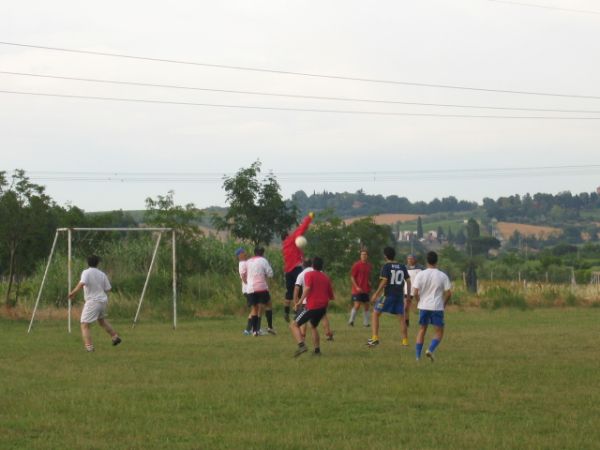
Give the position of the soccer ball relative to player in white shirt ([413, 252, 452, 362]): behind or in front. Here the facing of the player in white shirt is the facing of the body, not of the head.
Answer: in front

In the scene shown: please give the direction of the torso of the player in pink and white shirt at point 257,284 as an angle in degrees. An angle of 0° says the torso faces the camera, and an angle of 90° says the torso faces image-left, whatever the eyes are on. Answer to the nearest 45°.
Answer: approximately 180°

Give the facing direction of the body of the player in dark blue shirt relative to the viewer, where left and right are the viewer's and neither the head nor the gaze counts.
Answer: facing away from the viewer and to the left of the viewer

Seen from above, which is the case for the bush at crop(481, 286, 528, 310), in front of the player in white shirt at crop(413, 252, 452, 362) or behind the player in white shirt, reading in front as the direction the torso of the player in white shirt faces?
in front

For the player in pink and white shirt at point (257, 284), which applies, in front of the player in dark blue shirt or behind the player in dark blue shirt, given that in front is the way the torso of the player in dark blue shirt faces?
in front

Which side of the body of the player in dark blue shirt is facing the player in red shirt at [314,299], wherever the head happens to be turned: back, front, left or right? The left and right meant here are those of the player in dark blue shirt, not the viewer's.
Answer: left

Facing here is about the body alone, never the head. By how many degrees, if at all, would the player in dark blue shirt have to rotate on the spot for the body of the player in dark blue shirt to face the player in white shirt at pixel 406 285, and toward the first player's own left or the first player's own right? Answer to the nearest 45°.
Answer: approximately 45° to the first player's own right

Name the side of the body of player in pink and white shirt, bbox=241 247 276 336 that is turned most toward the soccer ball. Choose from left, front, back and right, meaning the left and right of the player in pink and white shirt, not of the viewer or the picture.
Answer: right

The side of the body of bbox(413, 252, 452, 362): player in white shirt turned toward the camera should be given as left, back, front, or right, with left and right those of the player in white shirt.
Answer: back

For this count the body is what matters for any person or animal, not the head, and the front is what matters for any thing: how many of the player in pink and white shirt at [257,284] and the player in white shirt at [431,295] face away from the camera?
2

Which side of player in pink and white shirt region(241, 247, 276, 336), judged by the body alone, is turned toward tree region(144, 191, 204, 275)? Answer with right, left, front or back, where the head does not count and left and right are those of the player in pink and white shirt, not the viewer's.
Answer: front

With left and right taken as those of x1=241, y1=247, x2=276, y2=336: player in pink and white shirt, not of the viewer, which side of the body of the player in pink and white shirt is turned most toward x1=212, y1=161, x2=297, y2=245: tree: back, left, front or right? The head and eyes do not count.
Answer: front
